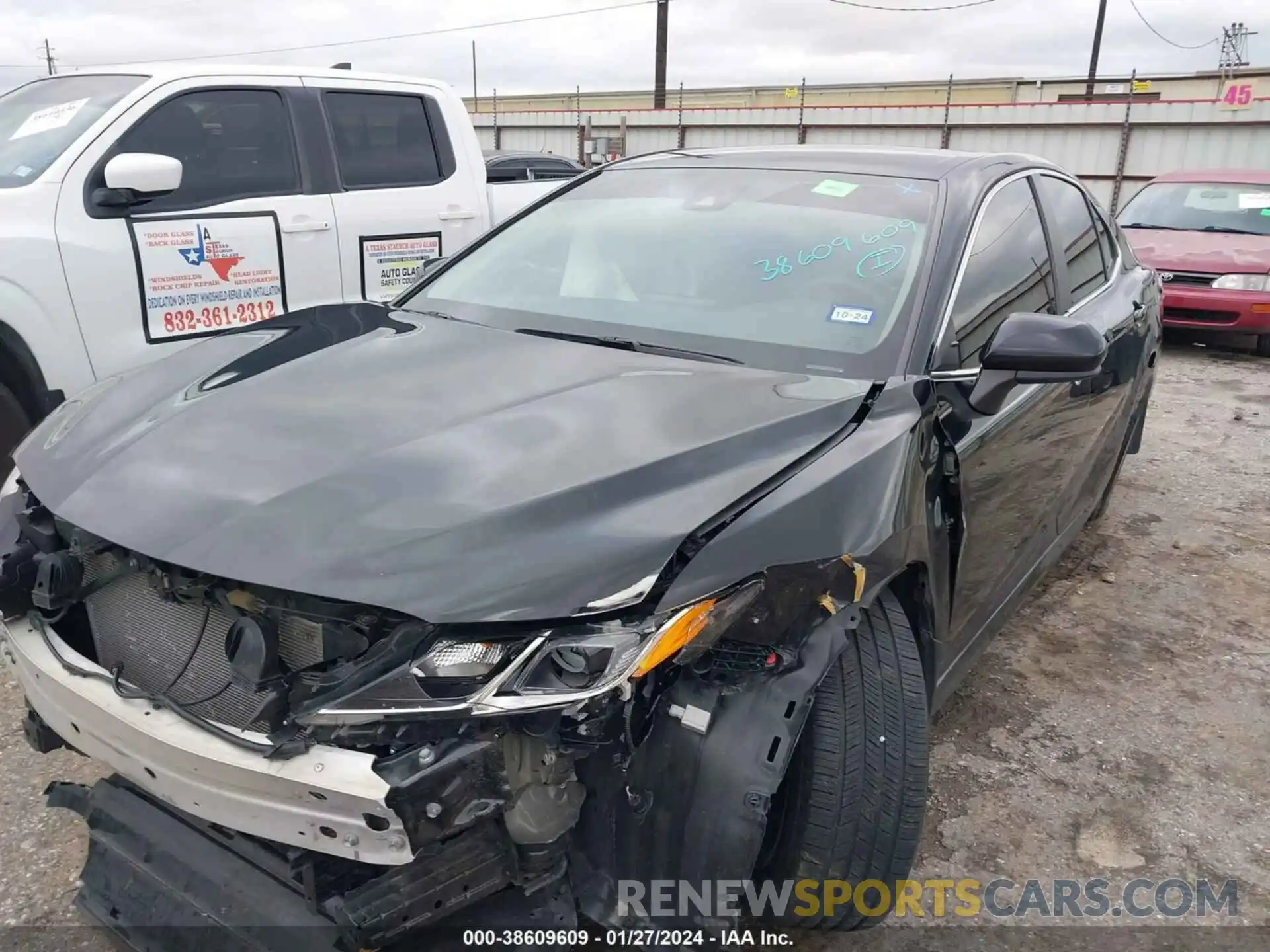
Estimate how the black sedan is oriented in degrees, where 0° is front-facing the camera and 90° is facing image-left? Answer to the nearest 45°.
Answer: approximately 45°

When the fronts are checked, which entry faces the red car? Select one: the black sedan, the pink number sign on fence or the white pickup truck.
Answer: the pink number sign on fence

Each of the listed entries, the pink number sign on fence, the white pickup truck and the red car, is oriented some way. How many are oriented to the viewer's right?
0

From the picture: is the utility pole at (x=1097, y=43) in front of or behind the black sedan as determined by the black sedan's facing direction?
behind

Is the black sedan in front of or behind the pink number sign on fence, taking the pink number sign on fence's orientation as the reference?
in front

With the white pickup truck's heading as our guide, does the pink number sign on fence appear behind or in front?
behind

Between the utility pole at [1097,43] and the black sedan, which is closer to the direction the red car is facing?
the black sedan

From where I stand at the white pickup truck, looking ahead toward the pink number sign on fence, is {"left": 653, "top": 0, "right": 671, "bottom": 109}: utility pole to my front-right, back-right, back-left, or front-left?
front-left

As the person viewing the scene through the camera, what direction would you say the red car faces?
facing the viewer and to the left of the viewer

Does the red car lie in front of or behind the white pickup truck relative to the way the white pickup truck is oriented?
behind

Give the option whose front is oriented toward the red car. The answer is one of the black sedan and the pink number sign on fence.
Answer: the pink number sign on fence

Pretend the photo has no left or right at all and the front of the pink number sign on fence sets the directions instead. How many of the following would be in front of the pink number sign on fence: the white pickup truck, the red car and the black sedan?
3

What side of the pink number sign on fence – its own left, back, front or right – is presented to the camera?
front

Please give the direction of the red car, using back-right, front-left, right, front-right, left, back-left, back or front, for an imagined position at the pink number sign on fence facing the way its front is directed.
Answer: front

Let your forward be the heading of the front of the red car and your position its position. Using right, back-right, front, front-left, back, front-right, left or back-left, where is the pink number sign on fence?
back-right

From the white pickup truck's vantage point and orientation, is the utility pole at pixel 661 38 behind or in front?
behind

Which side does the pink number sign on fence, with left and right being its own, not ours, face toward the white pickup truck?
front
